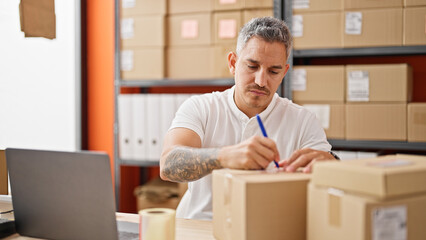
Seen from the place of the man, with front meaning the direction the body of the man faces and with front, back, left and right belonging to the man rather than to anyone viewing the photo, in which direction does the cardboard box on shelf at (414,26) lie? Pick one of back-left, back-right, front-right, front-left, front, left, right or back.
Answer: back-left

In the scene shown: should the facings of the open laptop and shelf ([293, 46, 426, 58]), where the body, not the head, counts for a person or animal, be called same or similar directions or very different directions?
very different directions

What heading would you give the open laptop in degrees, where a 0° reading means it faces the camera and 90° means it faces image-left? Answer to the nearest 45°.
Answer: approximately 225°

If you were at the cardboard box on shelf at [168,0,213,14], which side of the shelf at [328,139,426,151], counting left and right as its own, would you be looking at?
right

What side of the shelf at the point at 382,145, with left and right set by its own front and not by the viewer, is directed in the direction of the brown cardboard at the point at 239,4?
right
